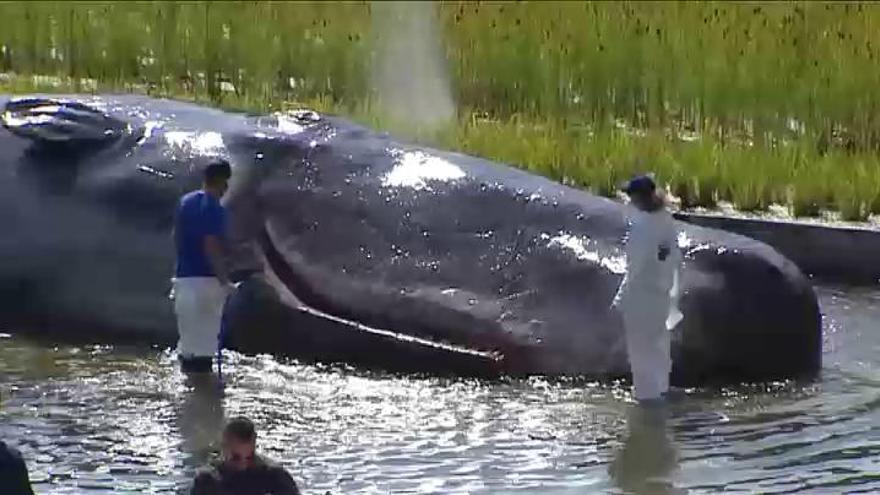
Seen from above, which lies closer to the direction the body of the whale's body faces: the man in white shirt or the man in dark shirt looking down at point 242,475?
the man in white shirt

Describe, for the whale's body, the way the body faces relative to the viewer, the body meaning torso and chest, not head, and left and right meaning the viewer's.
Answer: facing to the right of the viewer

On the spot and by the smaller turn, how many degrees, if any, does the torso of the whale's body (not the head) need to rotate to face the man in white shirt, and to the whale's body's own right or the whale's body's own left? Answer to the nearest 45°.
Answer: approximately 45° to the whale's body's own right

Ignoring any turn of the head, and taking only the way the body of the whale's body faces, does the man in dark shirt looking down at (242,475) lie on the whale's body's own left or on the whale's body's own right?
on the whale's body's own right
